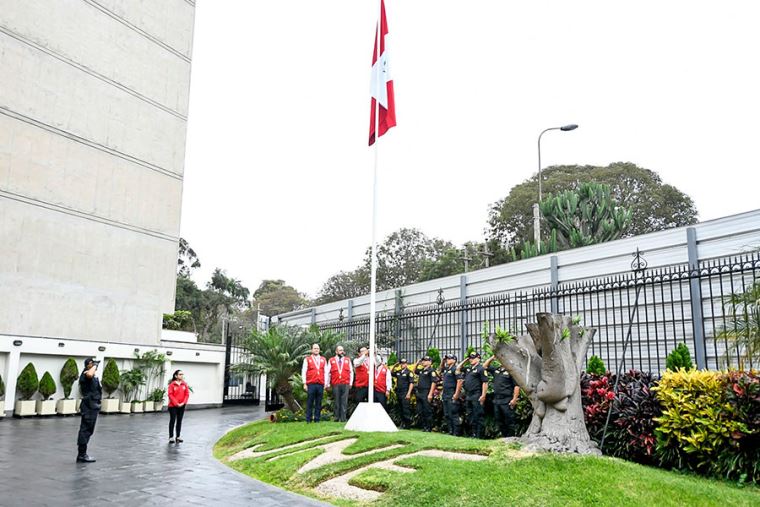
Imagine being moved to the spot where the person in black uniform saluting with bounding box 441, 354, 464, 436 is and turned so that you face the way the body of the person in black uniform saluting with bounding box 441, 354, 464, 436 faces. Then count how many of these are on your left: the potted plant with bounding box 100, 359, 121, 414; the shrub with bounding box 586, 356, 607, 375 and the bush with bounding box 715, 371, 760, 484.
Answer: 2

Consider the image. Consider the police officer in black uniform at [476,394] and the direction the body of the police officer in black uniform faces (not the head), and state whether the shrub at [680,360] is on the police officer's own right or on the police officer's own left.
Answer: on the police officer's own left

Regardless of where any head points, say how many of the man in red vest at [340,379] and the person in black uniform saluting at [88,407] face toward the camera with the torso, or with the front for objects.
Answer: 1

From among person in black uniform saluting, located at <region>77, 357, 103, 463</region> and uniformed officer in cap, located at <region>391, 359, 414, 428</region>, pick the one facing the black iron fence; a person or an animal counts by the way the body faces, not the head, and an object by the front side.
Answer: the person in black uniform saluting

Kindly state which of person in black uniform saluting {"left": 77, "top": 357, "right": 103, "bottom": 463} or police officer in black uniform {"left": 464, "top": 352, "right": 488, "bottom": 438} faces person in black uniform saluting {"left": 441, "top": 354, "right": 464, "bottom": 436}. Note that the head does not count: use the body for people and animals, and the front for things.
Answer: person in black uniform saluting {"left": 77, "top": 357, "right": 103, "bottom": 463}

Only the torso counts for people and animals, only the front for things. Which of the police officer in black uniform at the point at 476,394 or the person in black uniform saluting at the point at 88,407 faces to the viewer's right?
the person in black uniform saluting

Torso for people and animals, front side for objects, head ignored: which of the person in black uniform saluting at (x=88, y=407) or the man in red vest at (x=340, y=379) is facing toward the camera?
the man in red vest

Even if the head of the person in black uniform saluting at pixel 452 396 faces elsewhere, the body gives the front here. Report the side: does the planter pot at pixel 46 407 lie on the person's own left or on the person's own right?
on the person's own right

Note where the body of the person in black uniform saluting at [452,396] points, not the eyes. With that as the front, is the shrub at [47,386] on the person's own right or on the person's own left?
on the person's own right

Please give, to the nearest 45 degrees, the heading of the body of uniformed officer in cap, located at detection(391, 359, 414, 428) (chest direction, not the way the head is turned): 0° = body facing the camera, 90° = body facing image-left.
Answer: approximately 45°

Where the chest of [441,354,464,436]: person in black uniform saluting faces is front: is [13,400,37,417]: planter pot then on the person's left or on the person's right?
on the person's right

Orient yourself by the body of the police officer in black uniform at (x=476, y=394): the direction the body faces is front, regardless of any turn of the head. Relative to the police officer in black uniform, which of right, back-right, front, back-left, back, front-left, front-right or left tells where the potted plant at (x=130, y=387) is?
right

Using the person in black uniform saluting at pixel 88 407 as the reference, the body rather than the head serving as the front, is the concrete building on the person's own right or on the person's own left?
on the person's own left

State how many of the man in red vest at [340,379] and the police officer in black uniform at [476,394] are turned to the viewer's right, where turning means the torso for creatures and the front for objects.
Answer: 0

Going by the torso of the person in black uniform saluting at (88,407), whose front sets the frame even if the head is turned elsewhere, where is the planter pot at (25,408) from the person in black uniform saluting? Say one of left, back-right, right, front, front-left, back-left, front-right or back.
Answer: left

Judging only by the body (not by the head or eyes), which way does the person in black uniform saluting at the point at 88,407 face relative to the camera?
to the viewer's right

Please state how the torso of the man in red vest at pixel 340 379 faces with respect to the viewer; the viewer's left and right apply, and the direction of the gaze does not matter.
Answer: facing the viewer

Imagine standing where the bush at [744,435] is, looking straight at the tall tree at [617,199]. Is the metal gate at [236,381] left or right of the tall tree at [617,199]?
left

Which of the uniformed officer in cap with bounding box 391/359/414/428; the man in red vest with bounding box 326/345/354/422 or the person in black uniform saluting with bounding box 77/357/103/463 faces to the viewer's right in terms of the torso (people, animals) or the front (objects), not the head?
the person in black uniform saluting
